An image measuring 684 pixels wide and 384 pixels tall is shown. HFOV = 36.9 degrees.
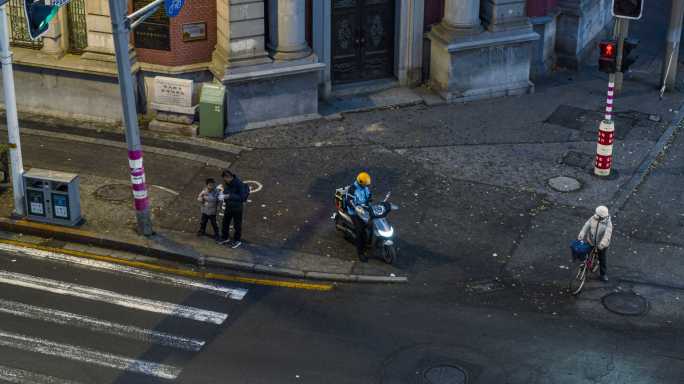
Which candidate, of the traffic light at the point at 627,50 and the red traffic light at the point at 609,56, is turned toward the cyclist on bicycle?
the red traffic light

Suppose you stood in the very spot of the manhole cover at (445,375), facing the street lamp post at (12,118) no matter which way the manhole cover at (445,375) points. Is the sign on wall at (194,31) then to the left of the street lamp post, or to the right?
right

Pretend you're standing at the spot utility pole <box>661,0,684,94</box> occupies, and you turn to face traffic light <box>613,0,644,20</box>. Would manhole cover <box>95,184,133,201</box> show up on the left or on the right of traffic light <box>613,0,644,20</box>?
right

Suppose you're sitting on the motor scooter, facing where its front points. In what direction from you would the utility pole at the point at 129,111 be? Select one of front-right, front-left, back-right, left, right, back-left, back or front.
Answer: back-right

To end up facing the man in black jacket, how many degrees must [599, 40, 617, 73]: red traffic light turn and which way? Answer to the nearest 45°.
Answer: approximately 45° to its right

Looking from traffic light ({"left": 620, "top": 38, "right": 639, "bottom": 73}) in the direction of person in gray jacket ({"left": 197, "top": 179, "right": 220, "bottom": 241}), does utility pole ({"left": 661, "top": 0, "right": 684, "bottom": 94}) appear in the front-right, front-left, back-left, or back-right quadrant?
back-right

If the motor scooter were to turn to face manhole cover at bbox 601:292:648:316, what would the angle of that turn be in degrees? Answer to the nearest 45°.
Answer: approximately 45° to its left

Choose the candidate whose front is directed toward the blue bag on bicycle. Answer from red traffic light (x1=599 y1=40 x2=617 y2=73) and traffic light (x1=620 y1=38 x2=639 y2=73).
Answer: the red traffic light

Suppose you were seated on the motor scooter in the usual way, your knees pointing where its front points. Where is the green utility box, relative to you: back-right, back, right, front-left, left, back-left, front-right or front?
back

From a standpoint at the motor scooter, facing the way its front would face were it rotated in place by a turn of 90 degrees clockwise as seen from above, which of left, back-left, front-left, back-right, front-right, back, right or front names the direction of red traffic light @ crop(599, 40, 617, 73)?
back

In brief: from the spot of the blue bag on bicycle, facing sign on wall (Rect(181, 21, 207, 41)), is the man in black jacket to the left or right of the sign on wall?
left

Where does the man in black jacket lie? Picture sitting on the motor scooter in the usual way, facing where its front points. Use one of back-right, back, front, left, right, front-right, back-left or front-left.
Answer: back-right

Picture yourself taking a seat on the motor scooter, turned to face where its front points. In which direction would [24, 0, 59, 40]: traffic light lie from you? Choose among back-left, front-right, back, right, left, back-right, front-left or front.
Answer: back-right
